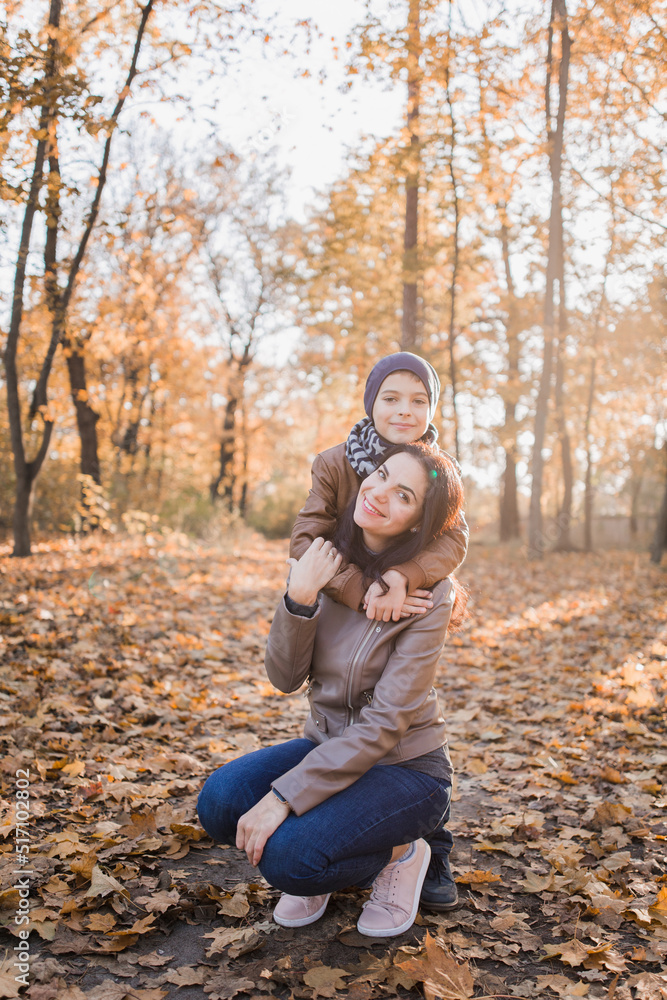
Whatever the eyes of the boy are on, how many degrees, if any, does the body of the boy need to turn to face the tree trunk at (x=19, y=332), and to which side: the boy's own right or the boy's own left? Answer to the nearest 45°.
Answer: approximately 135° to the boy's own right

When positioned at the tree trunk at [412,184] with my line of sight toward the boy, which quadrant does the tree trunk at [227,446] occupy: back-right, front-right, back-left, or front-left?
back-right

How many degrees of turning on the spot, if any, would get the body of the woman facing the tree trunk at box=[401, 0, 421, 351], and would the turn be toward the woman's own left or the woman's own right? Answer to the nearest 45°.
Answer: approximately 135° to the woman's own right

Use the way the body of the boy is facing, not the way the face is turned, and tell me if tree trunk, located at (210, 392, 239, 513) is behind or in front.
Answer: behind

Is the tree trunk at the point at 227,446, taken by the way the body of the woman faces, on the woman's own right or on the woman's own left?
on the woman's own right

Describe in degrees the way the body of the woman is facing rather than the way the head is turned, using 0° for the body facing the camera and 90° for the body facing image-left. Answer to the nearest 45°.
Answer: approximately 45°

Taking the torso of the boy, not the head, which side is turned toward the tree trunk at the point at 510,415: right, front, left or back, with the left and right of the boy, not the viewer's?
back

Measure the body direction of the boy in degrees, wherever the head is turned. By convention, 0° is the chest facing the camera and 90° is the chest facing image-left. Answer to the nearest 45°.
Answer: approximately 0°

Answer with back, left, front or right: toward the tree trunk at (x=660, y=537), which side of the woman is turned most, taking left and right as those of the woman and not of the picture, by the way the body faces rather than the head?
back

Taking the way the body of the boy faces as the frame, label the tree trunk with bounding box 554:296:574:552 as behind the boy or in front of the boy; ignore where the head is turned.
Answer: behind
